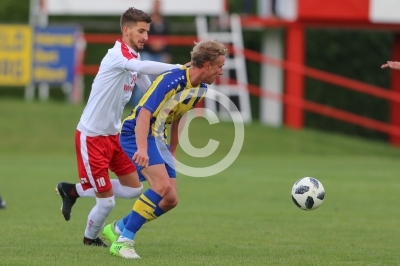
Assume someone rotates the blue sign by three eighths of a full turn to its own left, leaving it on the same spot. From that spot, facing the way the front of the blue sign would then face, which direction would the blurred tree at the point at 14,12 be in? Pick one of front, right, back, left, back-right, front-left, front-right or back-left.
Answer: front-left

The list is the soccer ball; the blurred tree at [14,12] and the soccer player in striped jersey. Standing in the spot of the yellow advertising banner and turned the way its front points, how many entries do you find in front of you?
2

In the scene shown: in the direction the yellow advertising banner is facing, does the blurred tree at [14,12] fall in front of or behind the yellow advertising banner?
behind

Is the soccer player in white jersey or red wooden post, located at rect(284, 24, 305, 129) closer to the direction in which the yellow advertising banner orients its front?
the soccer player in white jersey

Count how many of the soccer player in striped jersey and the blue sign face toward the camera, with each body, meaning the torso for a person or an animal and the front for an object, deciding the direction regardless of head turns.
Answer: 1
